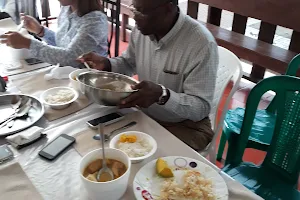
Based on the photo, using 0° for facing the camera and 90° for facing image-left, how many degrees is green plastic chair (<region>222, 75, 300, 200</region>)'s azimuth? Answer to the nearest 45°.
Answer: approximately 45°

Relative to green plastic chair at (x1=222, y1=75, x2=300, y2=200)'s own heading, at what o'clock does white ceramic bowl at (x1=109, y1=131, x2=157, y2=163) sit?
The white ceramic bowl is roughly at 12 o'clock from the green plastic chair.

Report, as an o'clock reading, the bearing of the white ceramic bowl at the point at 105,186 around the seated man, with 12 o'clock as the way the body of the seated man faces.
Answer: The white ceramic bowl is roughly at 11 o'clock from the seated man.

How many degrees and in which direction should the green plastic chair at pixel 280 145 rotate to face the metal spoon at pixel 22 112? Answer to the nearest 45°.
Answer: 0° — it already faces it

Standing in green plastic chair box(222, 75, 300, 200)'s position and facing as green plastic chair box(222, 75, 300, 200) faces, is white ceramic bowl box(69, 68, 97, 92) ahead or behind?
ahead

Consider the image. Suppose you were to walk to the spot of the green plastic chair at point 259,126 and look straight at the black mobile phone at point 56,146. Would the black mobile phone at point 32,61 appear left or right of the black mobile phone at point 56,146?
right

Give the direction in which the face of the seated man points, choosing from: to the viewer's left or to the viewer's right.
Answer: to the viewer's left

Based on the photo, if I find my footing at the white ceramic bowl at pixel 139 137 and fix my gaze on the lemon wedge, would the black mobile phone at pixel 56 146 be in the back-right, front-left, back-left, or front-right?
back-right

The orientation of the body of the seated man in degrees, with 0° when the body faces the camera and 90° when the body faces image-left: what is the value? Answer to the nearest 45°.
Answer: approximately 45°

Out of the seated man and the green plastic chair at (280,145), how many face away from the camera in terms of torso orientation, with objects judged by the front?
0
